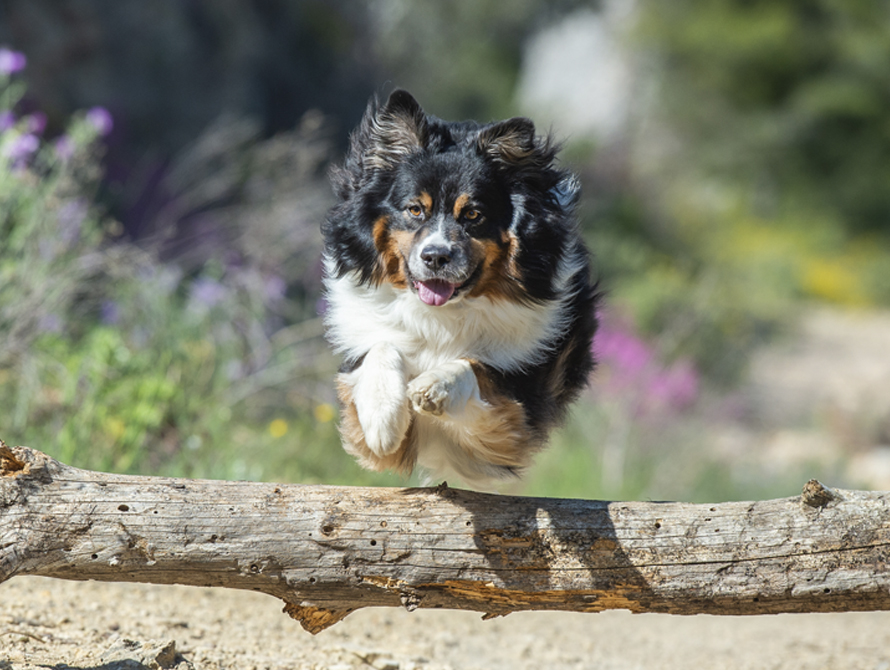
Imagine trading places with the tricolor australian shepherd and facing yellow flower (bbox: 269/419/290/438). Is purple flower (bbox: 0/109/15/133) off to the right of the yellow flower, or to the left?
left

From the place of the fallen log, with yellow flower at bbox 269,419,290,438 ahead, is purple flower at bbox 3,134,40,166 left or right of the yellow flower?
left

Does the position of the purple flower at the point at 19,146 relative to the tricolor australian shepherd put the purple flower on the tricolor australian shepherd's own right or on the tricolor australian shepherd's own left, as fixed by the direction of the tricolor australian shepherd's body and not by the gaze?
on the tricolor australian shepherd's own right

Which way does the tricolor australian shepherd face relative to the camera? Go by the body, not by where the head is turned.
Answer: toward the camera

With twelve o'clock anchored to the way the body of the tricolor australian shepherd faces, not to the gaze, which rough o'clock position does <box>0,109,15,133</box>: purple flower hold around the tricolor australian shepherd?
The purple flower is roughly at 4 o'clock from the tricolor australian shepherd.

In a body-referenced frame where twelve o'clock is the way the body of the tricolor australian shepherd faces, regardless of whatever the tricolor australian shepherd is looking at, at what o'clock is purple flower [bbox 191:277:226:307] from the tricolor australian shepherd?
The purple flower is roughly at 5 o'clock from the tricolor australian shepherd.
